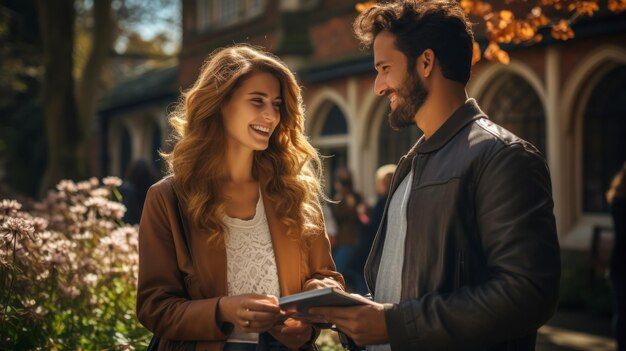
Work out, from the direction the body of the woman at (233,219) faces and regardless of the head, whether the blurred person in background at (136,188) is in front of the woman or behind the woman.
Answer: behind

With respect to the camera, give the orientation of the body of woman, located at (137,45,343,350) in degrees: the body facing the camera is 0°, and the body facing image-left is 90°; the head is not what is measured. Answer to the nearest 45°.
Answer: approximately 315°

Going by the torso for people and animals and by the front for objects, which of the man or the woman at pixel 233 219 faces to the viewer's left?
the man

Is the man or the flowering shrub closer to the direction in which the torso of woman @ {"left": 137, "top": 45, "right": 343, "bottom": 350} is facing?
the man

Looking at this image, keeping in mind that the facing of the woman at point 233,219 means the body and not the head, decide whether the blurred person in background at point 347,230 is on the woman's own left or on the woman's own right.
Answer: on the woman's own left

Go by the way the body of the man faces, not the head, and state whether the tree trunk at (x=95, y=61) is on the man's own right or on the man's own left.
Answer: on the man's own right

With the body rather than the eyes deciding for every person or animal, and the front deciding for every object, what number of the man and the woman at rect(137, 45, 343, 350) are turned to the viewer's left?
1

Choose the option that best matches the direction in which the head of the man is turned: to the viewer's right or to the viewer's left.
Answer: to the viewer's left

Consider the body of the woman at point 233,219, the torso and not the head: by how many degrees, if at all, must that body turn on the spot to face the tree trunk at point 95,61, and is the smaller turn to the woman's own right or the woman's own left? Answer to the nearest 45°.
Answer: approximately 135° to the woman's own left

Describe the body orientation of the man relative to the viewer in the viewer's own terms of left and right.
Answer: facing to the left of the viewer
